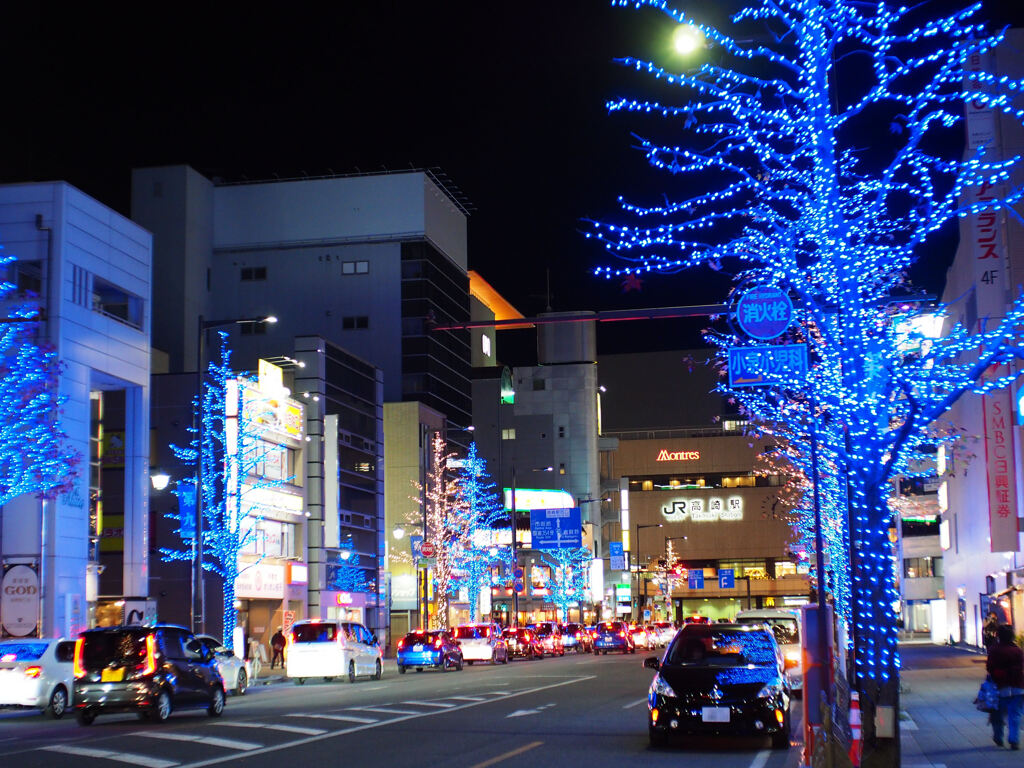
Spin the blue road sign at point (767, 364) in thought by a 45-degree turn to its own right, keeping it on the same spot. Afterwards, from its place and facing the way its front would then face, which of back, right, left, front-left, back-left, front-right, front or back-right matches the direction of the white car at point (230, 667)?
right

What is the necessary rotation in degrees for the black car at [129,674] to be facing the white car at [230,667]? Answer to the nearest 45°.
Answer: approximately 45° to its left

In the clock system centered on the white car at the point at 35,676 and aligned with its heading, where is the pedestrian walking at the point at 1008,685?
The pedestrian walking is roughly at 3 o'clock from the white car.

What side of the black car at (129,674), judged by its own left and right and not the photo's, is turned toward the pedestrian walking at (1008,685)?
right

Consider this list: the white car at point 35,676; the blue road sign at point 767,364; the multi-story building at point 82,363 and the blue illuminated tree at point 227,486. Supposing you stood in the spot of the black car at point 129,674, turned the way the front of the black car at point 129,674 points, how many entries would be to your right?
1

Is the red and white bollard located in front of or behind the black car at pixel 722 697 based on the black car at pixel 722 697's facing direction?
in front

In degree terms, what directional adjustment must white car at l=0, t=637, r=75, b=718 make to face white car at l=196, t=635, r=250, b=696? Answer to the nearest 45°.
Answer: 0° — it already faces it

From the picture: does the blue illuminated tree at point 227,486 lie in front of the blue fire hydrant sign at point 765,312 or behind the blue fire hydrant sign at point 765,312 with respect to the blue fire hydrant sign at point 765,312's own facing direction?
behind

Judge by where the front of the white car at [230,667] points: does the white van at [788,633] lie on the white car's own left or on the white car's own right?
on the white car's own right

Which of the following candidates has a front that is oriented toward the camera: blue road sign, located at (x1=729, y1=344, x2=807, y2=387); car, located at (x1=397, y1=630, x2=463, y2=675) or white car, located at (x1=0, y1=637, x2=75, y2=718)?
the blue road sign

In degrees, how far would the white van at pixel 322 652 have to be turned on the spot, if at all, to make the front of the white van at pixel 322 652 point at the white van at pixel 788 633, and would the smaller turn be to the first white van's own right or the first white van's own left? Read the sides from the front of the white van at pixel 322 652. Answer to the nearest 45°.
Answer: approximately 90° to the first white van's own right
